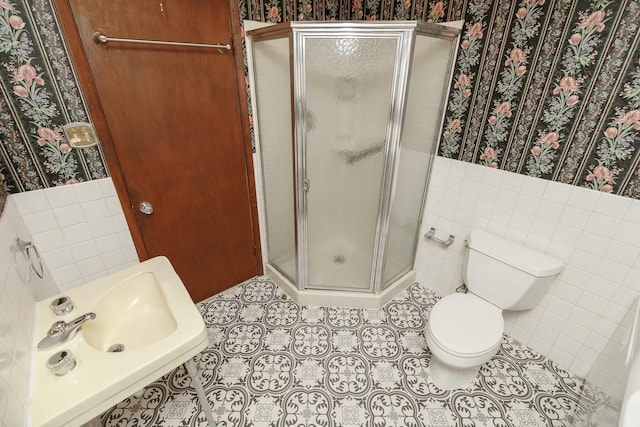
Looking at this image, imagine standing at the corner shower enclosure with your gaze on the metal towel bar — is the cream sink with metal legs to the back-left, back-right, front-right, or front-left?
front-left

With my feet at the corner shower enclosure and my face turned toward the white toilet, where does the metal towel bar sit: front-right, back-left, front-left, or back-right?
back-right

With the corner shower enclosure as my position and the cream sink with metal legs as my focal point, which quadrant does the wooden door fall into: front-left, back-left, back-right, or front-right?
front-right

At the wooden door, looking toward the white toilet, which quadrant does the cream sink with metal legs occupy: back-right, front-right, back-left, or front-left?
front-right

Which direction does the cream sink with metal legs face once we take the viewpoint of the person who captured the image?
facing away from the viewer and to the right of the viewer

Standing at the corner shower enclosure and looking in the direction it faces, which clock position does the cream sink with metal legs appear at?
The cream sink with metal legs is roughly at 1 o'clock from the corner shower enclosure.

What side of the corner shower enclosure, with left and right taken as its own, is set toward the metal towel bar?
right

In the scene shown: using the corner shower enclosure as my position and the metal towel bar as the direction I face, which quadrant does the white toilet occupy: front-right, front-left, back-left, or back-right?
back-left

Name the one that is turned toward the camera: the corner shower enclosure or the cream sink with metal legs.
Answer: the corner shower enclosure

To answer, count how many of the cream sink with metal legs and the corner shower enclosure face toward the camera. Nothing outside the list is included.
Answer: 1

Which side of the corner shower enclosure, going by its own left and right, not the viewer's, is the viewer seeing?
front

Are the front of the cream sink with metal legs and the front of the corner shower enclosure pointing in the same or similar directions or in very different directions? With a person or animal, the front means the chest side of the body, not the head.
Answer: very different directions

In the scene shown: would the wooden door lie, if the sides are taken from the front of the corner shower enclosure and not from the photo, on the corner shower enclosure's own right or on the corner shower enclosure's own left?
on the corner shower enclosure's own right
